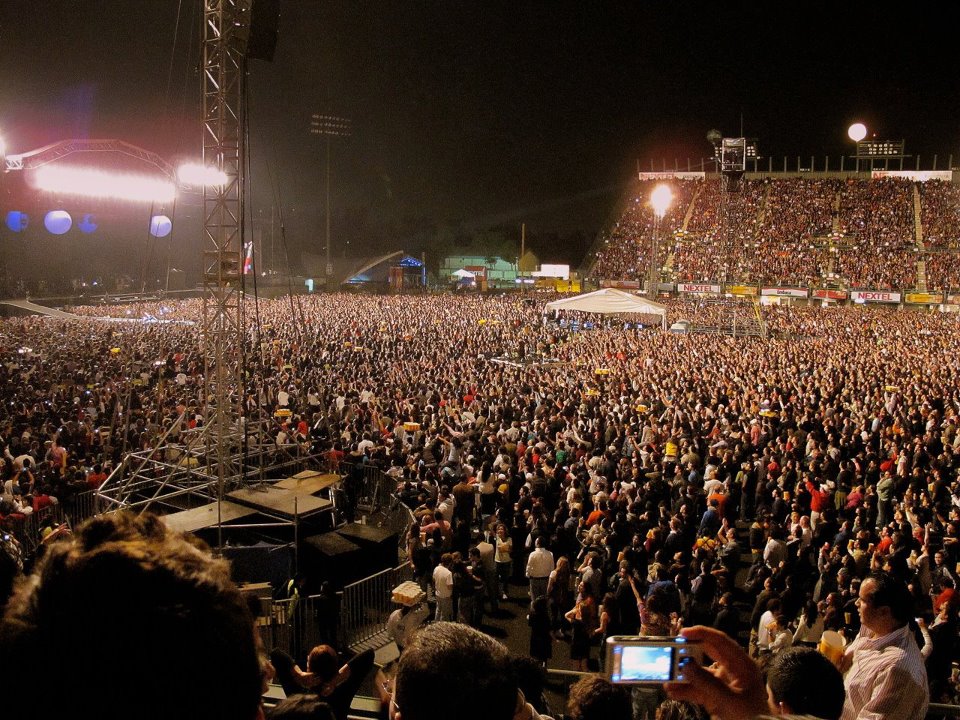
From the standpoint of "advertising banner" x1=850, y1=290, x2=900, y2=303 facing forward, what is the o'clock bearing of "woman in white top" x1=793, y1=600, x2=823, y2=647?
The woman in white top is roughly at 12 o'clock from the advertising banner.

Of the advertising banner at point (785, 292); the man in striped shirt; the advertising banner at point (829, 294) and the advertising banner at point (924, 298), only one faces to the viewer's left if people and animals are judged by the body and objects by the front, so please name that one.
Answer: the man in striped shirt

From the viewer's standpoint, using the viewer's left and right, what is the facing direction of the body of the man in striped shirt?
facing to the left of the viewer

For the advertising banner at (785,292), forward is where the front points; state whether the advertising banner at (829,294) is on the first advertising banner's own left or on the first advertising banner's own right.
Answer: on the first advertising banner's own left

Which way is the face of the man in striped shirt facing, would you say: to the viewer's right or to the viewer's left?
to the viewer's left

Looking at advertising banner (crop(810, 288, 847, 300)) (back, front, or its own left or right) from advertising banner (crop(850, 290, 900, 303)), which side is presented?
left

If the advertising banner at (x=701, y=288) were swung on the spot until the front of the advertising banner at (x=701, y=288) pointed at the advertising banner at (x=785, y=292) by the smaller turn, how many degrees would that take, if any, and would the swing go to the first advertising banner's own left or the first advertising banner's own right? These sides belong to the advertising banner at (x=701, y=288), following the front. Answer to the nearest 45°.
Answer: approximately 90° to the first advertising banner's own left

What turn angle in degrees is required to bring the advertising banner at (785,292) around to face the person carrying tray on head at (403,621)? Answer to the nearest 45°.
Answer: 0° — it already faces them
